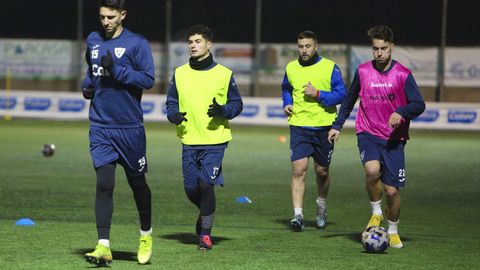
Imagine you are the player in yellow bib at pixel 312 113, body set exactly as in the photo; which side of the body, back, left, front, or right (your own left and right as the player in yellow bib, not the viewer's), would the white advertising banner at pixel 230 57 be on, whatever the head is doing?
back

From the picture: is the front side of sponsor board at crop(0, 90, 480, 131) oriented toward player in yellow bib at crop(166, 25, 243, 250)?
yes

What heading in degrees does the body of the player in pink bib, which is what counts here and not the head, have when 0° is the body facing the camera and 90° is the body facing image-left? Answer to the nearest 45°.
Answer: approximately 0°

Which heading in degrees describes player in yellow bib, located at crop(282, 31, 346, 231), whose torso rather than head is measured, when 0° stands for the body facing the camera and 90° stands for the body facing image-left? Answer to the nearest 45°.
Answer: approximately 0°

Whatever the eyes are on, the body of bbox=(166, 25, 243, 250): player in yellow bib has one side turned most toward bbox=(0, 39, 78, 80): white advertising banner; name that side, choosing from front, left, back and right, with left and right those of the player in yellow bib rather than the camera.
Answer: back

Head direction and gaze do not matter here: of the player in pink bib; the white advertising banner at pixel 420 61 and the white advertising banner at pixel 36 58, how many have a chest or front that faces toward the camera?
3

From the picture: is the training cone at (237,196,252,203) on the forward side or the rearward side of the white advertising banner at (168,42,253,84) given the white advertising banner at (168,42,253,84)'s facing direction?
on the forward side

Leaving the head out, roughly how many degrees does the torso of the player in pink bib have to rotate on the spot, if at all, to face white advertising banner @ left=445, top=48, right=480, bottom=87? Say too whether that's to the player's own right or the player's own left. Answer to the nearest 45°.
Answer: approximately 180°

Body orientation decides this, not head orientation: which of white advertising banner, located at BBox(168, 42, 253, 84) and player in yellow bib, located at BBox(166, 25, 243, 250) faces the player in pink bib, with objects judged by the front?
the white advertising banner

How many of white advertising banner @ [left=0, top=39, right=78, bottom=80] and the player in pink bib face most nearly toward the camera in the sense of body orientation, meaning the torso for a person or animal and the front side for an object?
2

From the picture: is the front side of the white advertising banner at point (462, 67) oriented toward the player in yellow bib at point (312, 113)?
yes
